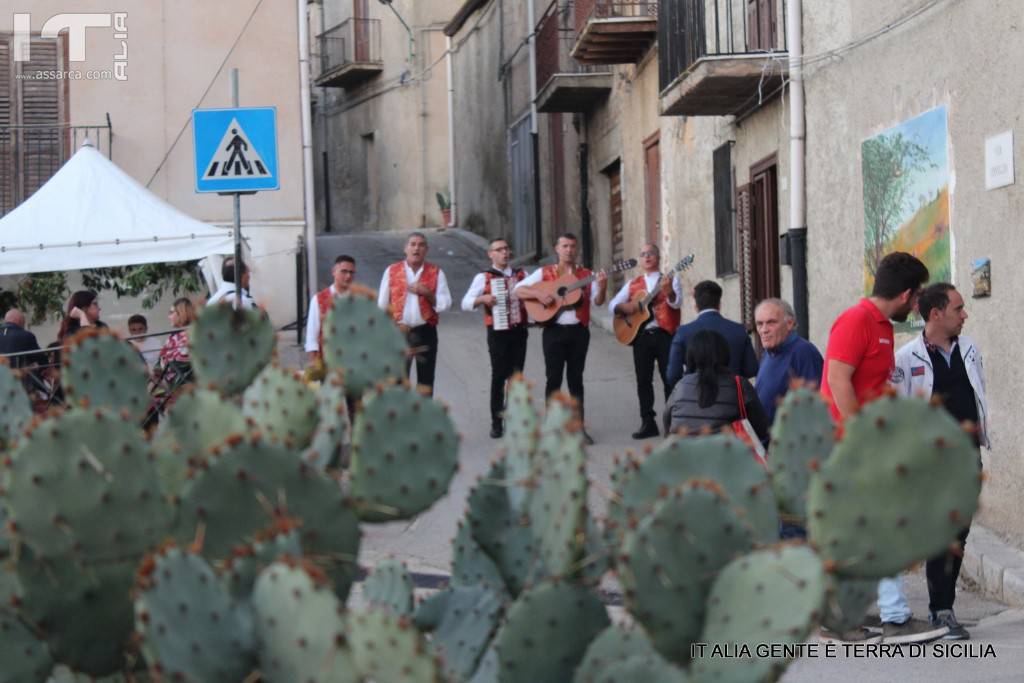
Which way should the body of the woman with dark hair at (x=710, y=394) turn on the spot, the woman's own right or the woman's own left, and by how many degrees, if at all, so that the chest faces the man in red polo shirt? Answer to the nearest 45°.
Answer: approximately 135° to the woman's own right

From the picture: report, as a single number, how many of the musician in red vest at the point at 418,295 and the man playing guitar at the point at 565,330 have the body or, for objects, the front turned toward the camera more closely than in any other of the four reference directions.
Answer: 2

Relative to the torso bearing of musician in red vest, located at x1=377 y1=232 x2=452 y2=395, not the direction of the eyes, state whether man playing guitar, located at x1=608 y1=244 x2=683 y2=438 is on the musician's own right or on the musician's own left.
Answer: on the musician's own left

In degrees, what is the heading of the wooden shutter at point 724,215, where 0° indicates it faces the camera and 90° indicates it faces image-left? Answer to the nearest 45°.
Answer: approximately 45°

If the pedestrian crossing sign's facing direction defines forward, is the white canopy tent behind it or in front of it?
behind

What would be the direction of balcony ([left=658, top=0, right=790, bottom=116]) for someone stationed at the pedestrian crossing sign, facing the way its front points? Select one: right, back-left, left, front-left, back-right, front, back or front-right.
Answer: back-left

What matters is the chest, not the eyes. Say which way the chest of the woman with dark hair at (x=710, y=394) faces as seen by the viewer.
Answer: away from the camera

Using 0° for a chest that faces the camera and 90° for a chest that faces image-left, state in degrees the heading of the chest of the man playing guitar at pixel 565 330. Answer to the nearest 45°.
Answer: approximately 0°

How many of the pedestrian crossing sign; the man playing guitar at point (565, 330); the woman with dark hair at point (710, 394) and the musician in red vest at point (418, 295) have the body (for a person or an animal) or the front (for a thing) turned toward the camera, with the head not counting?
3

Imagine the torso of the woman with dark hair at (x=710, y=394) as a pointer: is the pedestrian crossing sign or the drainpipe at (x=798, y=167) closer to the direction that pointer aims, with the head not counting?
the drainpipe

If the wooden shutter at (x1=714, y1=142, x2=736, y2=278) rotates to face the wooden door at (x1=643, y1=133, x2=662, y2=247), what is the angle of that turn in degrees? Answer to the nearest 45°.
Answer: approximately 135° to its right
